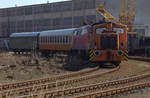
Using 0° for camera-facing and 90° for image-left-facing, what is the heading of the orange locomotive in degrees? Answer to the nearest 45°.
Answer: approximately 0°

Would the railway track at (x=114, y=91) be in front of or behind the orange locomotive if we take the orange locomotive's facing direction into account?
in front
